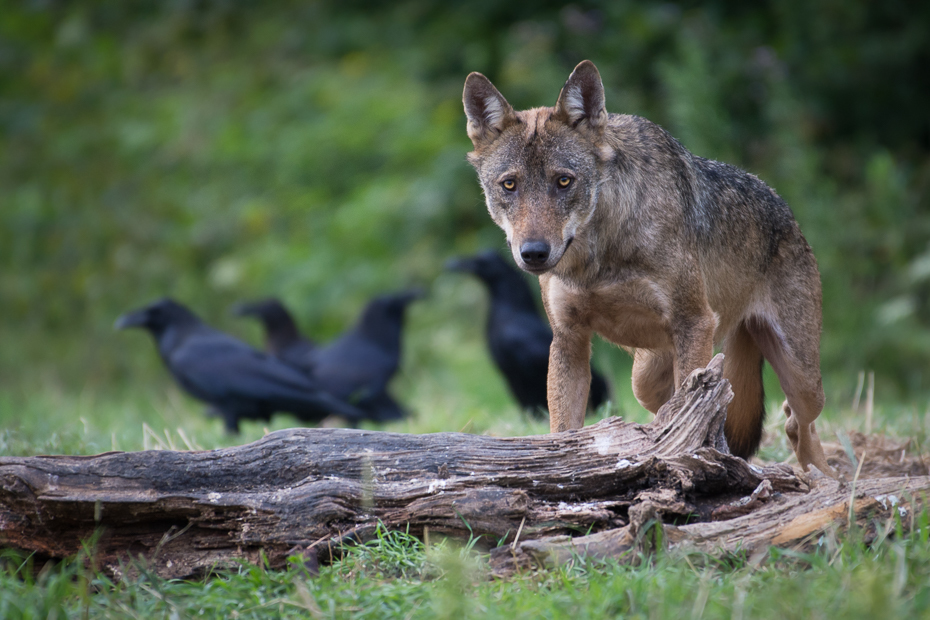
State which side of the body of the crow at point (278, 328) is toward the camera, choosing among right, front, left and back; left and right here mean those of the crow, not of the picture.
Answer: left

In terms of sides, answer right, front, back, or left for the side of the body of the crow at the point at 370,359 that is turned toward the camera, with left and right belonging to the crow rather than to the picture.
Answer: right

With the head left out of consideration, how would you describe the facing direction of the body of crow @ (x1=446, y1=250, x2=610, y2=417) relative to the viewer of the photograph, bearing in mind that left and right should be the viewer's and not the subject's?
facing to the left of the viewer

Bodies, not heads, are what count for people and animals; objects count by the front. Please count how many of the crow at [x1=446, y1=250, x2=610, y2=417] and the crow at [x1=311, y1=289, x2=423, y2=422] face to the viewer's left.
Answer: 1

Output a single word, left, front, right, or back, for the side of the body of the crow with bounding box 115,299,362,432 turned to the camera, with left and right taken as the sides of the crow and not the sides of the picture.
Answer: left

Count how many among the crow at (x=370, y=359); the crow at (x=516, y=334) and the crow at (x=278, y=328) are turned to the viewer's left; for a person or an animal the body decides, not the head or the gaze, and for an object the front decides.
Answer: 2

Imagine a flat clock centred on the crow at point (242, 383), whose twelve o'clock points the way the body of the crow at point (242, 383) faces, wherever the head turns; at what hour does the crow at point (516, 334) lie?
the crow at point (516, 334) is roughly at 6 o'clock from the crow at point (242, 383).

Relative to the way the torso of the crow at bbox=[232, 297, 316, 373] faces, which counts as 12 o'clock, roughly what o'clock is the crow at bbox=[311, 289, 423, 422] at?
the crow at bbox=[311, 289, 423, 422] is roughly at 8 o'clock from the crow at bbox=[232, 297, 316, 373].

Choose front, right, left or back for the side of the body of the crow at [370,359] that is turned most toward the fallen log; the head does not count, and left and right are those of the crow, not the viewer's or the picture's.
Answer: right
